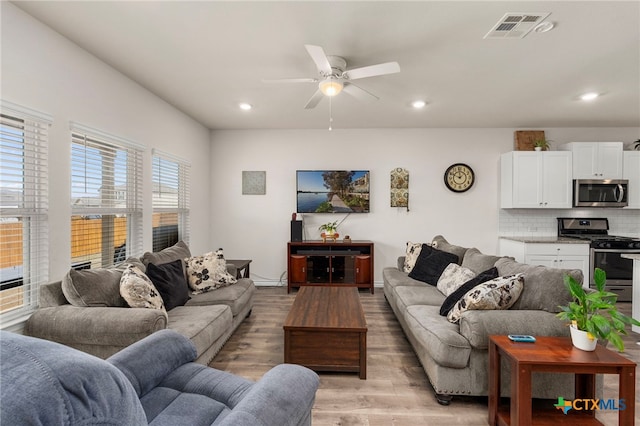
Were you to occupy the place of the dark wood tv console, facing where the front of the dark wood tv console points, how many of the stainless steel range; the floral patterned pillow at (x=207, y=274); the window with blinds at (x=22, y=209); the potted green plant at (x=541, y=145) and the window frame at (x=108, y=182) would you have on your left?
2

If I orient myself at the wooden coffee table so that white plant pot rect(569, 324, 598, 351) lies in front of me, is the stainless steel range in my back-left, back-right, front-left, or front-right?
front-left

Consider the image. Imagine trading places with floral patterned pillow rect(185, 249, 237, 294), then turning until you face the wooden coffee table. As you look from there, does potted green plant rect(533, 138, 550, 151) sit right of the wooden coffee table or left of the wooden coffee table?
left

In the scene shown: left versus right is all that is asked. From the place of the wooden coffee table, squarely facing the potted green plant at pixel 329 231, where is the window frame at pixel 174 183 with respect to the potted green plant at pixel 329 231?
left

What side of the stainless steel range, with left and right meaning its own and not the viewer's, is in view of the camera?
front

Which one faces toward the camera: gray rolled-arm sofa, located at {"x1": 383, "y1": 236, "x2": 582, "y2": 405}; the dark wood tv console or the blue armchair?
the dark wood tv console

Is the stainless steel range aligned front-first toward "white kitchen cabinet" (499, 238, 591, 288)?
no

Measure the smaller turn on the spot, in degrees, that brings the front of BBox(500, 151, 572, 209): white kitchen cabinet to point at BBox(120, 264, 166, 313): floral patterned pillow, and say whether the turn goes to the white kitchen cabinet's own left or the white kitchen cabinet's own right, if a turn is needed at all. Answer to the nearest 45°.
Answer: approximately 45° to the white kitchen cabinet's own right

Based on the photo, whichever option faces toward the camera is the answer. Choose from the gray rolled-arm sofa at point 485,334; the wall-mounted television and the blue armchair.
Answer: the wall-mounted television

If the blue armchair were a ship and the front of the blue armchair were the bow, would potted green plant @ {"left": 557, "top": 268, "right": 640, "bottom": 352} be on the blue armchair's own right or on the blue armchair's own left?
on the blue armchair's own right

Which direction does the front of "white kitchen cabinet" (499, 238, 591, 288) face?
toward the camera

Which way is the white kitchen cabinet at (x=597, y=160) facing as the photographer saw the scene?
facing the viewer

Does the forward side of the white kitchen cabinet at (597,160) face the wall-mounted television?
no

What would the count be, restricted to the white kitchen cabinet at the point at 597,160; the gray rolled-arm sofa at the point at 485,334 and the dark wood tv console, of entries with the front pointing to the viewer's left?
1

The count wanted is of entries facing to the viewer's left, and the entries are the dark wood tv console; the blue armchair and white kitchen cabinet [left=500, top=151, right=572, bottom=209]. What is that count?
0
